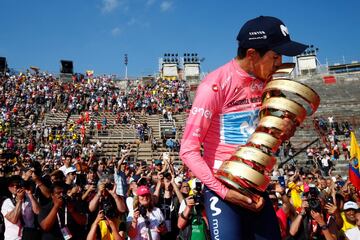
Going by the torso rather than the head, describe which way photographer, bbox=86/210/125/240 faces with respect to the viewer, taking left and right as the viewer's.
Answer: facing the viewer

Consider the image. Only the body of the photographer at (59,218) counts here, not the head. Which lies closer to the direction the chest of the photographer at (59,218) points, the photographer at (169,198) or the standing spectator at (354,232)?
the standing spectator

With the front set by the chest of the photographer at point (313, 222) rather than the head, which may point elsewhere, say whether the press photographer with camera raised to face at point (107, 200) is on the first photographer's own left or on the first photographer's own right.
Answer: on the first photographer's own right

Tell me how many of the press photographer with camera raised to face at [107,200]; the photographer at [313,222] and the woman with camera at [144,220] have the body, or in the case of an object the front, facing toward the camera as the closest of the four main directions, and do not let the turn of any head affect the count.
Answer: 3

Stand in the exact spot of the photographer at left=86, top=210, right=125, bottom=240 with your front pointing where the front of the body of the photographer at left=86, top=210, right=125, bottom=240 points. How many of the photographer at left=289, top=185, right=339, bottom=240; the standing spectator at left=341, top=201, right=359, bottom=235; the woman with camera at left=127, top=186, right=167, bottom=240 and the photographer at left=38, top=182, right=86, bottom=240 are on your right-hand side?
1

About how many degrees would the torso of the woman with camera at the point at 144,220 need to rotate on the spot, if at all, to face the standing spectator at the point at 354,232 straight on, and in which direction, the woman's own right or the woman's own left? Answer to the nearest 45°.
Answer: approximately 90° to the woman's own left

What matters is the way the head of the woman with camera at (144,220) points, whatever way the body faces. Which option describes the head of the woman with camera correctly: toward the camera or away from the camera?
toward the camera

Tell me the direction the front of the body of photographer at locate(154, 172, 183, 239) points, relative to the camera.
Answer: toward the camera

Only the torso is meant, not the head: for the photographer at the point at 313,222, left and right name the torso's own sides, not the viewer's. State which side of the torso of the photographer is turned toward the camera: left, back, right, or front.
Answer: front
